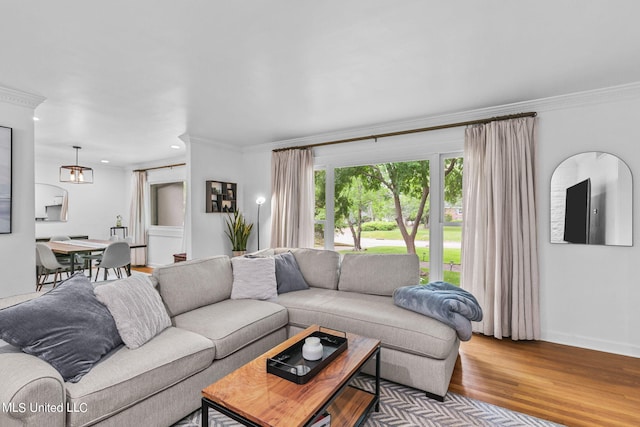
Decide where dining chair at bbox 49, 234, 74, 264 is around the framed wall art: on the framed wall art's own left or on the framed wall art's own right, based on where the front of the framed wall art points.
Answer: on the framed wall art's own left

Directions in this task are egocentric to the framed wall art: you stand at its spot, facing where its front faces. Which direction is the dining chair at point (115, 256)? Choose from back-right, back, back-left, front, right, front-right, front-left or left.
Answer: left

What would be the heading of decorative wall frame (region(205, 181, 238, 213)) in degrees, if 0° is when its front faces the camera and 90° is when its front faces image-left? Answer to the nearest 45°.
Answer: approximately 315°

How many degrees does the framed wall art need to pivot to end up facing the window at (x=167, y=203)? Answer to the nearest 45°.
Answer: approximately 90° to its left

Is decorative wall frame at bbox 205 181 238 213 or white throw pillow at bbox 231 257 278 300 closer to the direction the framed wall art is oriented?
the white throw pillow

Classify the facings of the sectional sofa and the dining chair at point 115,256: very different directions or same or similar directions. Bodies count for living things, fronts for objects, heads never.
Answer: very different directions

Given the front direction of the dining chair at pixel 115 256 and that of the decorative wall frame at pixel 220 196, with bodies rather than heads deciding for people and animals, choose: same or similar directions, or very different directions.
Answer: very different directions

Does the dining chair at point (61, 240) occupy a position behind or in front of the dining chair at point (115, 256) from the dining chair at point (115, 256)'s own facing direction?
in front

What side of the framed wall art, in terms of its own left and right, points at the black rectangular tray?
front

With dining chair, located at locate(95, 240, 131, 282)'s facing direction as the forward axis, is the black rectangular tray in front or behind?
behind

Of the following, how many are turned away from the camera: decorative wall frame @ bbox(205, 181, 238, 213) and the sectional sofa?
0

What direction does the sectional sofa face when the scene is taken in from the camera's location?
facing the viewer and to the right of the viewer

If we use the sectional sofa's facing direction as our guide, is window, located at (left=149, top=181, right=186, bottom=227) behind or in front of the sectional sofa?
behind

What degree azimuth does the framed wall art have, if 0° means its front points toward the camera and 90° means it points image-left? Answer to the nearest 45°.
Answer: approximately 315°

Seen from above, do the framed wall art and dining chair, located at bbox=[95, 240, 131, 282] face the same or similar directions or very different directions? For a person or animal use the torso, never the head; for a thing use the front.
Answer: very different directions
